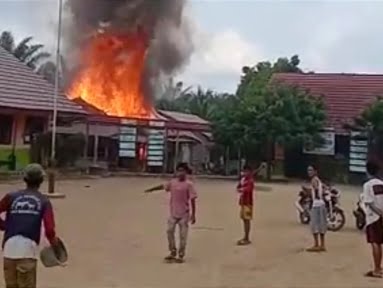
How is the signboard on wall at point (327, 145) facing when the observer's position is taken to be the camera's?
facing the viewer

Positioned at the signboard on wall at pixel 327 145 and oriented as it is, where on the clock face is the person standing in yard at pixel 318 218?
The person standing in yard is roughly at 12 o'clock from the signboard on wall.

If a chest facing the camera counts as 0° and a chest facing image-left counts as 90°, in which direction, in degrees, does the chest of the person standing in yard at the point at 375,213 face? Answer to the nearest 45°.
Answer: approximately 135°

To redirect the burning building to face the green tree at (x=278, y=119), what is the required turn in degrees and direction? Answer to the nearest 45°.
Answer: approximately 45° to its left

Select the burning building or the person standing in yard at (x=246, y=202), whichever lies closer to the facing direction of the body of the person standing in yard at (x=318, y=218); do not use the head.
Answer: the person standing in yard

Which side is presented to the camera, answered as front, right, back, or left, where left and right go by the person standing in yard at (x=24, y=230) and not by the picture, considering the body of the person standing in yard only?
back

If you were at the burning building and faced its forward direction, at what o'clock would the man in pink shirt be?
The man in pink shirt is roughly at 12 o'clock from the burning building.
